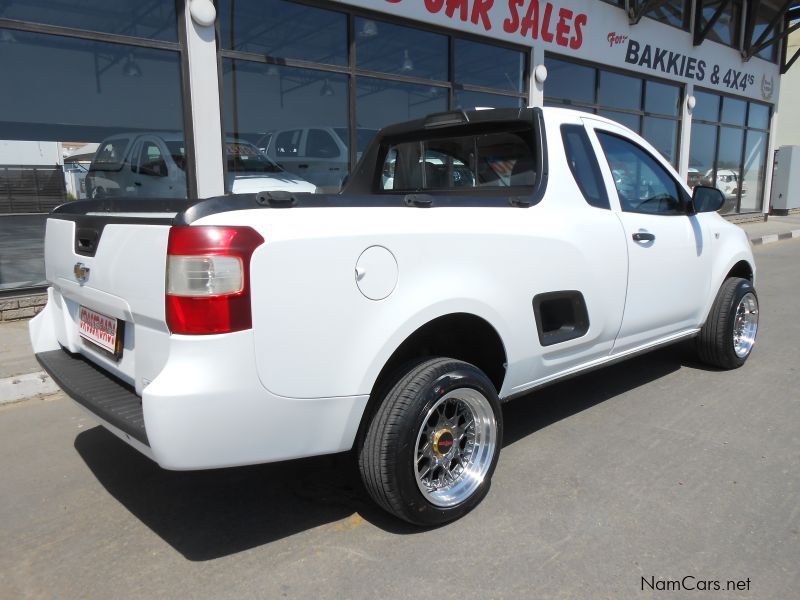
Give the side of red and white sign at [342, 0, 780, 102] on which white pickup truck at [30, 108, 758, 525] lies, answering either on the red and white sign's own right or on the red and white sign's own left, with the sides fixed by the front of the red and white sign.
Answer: on the red and white sign's own right

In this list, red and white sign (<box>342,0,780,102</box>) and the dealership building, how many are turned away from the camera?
0

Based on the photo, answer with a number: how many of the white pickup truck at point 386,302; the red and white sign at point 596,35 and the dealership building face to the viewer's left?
0

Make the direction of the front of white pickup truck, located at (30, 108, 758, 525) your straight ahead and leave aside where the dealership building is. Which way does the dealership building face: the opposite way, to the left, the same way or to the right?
to the right

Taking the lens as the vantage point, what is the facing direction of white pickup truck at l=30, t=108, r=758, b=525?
facing away from the viewer and to the right of the viewer

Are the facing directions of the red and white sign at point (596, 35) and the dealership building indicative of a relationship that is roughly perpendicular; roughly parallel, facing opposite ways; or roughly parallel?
roughly parallel

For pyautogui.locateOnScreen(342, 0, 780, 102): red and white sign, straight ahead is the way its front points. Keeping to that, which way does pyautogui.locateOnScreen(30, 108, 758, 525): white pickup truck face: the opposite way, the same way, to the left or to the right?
to the left
